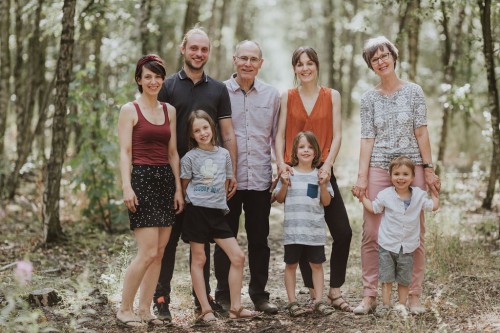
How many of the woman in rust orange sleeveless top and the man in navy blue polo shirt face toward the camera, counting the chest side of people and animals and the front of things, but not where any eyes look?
2

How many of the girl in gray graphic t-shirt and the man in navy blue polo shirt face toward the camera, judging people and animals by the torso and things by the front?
2

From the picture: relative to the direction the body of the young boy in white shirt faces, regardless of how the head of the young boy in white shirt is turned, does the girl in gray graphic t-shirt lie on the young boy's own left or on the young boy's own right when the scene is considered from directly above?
on the young boy's own right

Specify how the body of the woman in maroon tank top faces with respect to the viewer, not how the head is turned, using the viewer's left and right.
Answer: facing the viewer and to the right of the viewer

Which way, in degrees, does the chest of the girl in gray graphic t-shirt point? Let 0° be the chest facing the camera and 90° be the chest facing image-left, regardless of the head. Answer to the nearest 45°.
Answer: approximately 0°

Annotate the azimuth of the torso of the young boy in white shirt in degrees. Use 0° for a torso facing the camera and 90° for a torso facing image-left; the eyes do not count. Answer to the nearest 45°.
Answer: approximately 0°

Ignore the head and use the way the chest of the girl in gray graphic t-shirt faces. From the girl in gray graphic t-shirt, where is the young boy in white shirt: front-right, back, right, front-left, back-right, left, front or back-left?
left

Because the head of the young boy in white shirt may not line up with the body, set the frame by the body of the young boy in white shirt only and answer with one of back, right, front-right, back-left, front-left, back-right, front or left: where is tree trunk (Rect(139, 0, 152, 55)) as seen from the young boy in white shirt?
back-right

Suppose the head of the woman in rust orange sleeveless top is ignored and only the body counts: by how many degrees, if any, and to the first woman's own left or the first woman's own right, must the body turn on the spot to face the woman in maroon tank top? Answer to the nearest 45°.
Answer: approximately 45° to the first woman's own right
